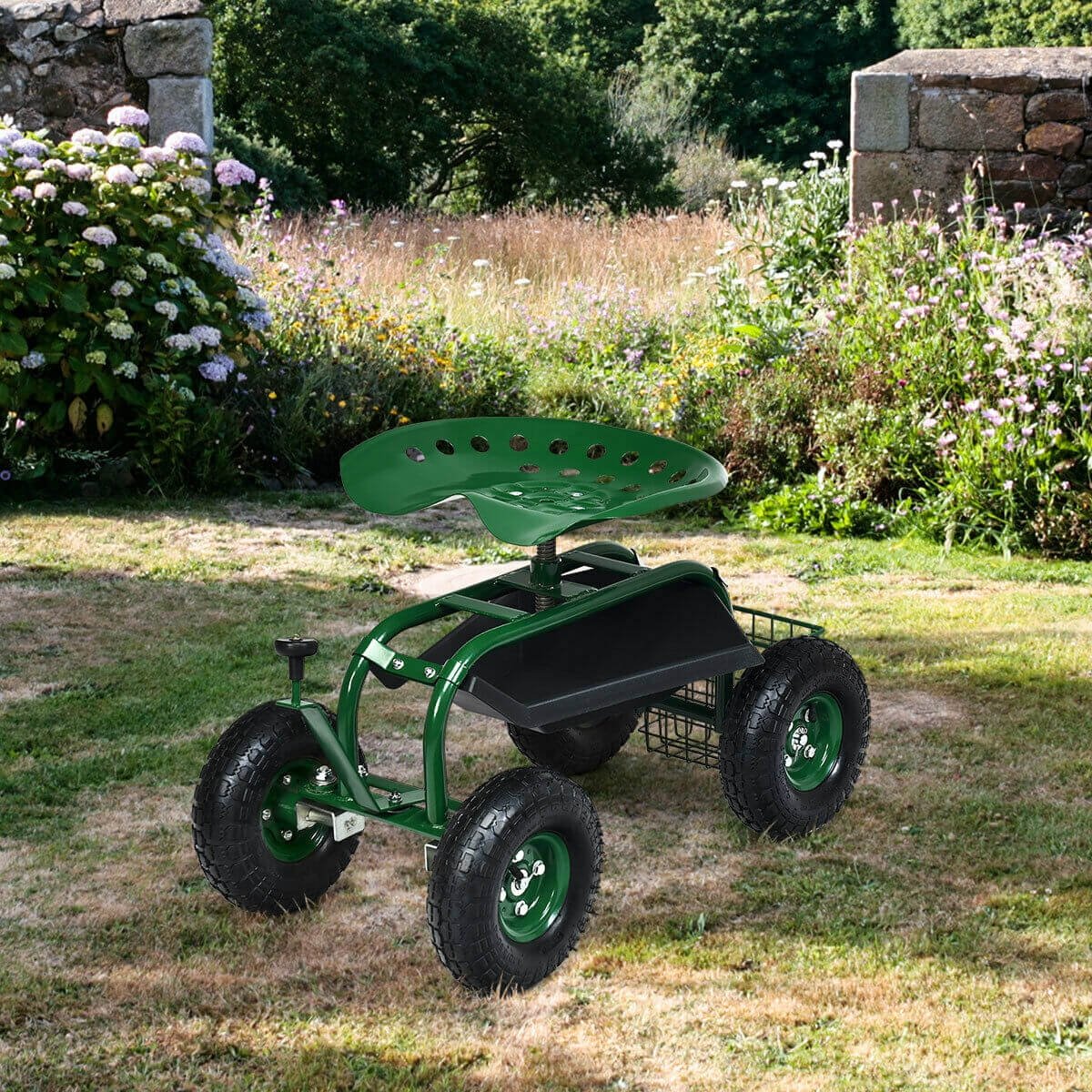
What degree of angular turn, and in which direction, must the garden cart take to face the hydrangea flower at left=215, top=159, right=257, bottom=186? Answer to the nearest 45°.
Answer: approximately 135° to its right

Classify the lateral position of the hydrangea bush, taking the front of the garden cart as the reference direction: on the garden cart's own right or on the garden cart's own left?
on the garden cart's own right

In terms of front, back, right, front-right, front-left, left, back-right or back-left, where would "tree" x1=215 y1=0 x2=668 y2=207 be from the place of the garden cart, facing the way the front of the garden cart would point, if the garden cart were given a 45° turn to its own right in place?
right

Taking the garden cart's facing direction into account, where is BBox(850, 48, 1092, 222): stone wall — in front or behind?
behind

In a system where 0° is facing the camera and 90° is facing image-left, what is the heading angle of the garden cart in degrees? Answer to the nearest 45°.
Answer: approximately 45°

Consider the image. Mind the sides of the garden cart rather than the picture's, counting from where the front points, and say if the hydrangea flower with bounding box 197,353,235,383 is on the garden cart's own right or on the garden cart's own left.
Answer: on the garden cart's own right
